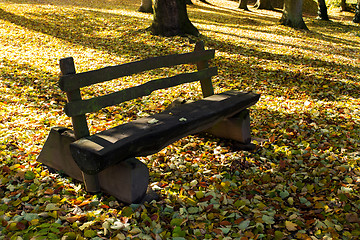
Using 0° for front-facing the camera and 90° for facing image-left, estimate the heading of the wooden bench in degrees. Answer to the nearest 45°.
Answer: approximately 315°

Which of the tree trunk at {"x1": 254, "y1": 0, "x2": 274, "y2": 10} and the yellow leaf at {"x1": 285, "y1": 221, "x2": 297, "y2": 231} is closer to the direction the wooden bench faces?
the yellow leaf

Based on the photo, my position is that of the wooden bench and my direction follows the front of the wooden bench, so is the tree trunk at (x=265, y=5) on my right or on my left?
on my left

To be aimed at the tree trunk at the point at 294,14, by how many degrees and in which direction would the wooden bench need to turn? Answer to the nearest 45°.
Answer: approximately 90° to its left

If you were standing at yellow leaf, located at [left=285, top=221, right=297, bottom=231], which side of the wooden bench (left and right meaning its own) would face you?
front

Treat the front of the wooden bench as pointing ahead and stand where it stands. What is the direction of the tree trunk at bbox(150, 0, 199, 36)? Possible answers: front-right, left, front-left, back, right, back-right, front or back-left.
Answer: back-left

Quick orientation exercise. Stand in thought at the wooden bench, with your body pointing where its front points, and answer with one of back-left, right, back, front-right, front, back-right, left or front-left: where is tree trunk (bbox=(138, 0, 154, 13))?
back-left
